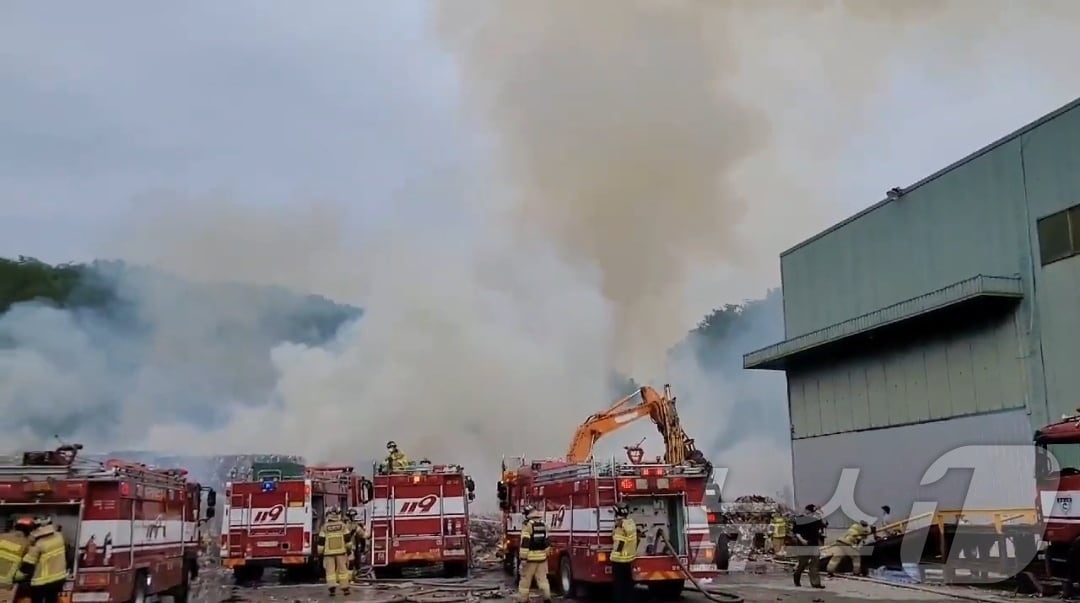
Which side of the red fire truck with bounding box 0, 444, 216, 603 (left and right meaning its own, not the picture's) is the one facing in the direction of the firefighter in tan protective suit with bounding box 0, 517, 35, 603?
back

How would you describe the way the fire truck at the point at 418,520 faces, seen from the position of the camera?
facing away from the viewer

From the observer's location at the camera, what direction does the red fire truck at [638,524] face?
facing away from the viewer and to the left of the viewer

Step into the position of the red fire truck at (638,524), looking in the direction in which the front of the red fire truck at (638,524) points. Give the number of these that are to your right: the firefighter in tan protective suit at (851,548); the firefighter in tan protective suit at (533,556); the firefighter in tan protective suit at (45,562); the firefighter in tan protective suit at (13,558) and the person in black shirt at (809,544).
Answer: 2

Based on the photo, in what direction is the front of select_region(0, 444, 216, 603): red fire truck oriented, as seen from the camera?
facing away from the viewer and to the right of the viewer
